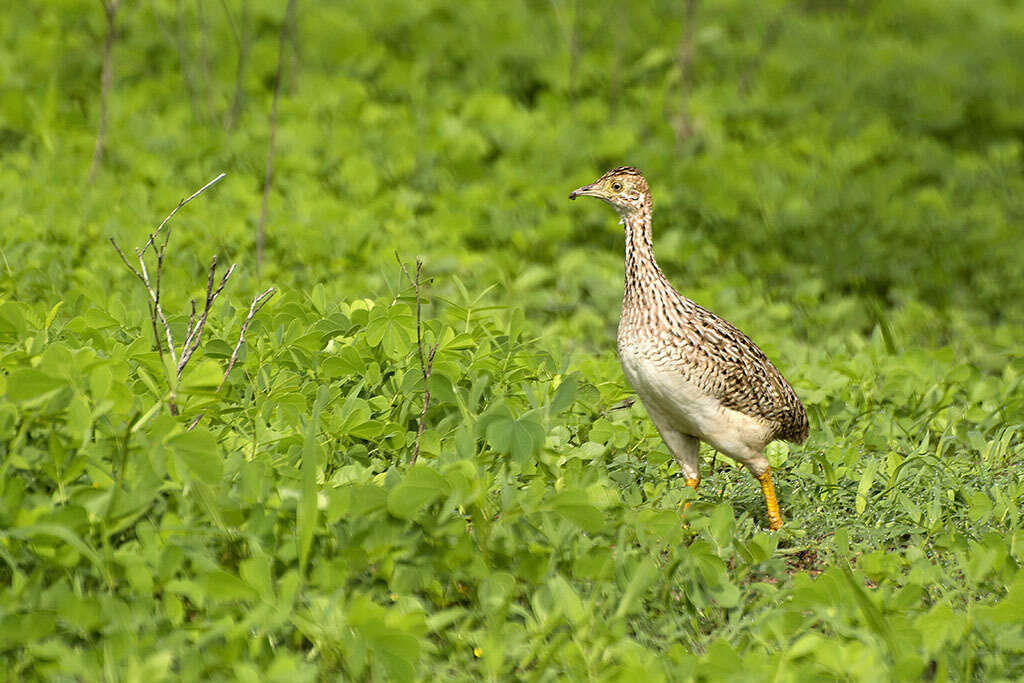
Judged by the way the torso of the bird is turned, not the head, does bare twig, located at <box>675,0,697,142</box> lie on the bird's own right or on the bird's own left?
on the bird's own right

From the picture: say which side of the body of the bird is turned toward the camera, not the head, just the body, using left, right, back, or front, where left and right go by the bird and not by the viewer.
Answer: left
